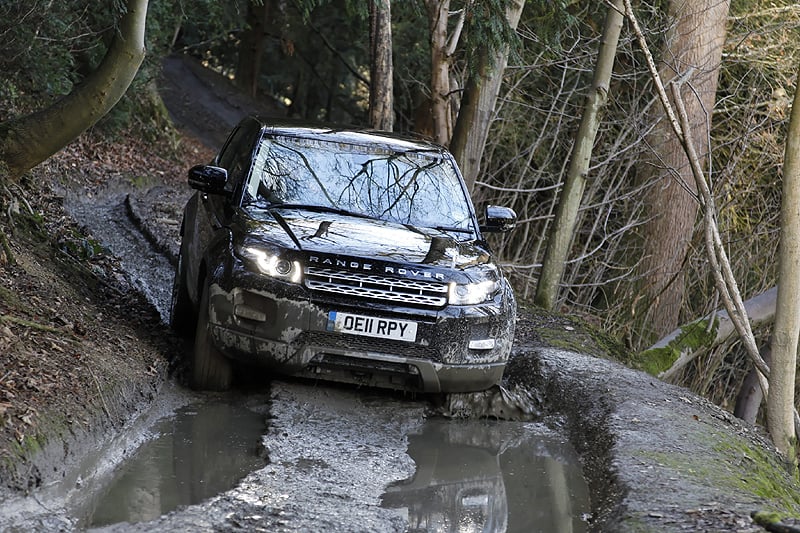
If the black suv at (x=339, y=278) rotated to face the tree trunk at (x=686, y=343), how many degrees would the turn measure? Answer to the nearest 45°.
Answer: approximately 135° to its left

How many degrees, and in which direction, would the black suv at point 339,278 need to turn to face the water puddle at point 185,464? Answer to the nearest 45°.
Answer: approximately 45° to its right

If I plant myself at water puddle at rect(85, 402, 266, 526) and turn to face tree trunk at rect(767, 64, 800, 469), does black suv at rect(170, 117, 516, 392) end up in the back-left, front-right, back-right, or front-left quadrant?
front-left

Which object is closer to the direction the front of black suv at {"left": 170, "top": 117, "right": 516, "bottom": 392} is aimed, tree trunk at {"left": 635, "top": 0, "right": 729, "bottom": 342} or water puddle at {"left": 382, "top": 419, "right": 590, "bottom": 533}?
the water puddle

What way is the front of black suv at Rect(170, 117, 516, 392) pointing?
toward the camera

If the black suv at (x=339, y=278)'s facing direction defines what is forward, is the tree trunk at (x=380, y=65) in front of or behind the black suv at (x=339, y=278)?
behind

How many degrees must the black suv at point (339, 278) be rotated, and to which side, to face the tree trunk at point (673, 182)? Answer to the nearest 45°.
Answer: approximately 135° to its left

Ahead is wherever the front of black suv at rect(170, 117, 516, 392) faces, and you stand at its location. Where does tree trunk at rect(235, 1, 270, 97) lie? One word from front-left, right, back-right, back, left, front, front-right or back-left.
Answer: back

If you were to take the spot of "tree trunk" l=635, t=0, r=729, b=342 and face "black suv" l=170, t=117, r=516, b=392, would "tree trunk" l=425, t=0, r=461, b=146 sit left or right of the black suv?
right

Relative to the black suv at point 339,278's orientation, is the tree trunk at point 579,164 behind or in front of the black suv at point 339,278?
behind

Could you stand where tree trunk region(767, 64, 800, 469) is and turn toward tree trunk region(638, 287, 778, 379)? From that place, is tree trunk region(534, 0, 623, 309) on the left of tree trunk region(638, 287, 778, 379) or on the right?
left

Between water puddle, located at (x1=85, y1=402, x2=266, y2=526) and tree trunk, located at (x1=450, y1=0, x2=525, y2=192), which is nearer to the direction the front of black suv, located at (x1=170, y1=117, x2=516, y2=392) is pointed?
the water puddle
